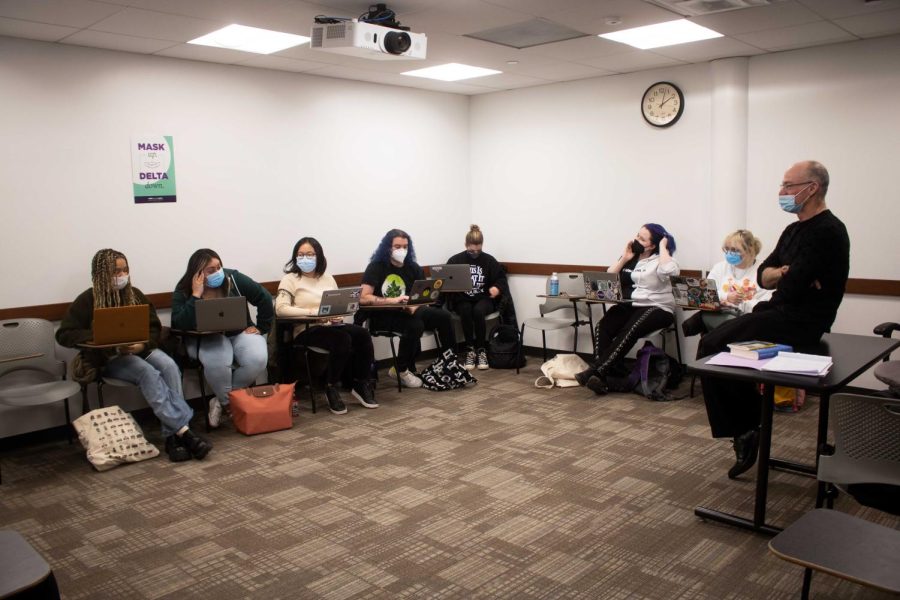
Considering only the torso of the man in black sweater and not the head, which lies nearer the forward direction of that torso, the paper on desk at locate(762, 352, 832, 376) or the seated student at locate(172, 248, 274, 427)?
the seated student

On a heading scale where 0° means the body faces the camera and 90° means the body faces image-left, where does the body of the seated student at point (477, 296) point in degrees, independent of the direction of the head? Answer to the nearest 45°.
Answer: approximately 0°

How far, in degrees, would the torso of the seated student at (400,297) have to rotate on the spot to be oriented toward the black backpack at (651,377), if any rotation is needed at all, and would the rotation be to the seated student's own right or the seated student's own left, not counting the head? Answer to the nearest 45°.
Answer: approximately 45° to the seated student's own left

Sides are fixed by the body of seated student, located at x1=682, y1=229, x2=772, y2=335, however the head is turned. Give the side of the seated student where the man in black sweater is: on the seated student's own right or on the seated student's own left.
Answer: on the seated student's own left

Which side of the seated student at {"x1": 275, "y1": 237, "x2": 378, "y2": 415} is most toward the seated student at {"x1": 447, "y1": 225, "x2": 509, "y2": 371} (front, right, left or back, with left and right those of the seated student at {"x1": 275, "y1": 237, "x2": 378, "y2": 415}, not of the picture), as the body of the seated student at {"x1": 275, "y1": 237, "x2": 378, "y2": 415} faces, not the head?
left

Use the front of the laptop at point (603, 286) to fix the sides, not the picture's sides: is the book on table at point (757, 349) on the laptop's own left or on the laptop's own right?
on the laptop's own right

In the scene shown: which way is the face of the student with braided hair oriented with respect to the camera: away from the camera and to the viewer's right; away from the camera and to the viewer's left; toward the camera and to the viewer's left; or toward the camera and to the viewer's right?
toward the camera and to the viewer's right

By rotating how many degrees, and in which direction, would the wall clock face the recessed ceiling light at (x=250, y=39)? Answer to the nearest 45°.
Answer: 0° — it already faces it

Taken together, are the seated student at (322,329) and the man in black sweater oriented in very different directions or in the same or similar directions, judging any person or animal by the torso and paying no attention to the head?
very different directions

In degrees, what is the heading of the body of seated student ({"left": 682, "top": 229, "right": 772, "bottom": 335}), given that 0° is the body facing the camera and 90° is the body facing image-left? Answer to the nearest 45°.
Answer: approximately 45°
